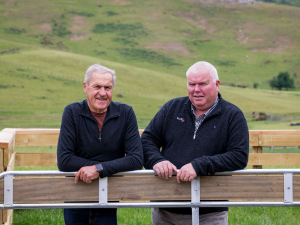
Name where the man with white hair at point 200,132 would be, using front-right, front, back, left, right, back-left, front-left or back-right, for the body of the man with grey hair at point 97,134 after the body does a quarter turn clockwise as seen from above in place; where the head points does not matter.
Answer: back

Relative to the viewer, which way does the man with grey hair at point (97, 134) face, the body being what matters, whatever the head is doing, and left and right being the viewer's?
facing the viewer
